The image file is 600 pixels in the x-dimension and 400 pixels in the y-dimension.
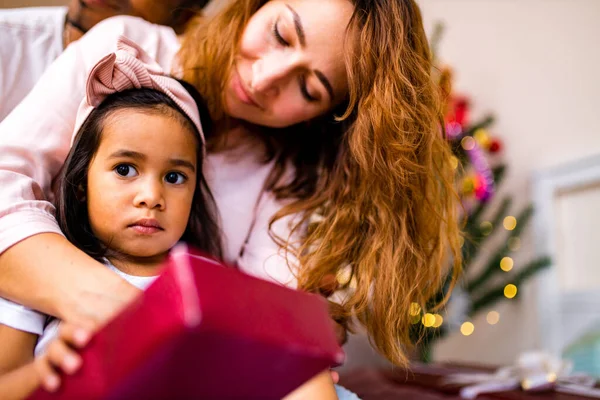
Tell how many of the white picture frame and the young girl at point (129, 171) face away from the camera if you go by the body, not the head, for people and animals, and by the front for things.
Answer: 0

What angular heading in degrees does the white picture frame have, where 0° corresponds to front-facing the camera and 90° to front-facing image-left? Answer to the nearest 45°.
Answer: approximately 45°

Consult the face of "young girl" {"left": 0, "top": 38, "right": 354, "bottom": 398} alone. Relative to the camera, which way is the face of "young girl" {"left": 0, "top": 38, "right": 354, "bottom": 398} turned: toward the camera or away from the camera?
toward the camera

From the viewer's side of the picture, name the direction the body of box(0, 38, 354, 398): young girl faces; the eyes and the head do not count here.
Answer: toward the camera

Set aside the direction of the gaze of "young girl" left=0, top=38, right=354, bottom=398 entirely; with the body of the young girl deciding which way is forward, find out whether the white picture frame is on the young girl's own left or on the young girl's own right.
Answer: on the young girl's own left

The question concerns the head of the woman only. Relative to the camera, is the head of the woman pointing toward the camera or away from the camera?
toward the camera

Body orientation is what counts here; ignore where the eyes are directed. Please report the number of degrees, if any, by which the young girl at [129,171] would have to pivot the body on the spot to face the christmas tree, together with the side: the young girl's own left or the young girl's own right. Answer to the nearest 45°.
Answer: approximately 135° to the young girl's own left

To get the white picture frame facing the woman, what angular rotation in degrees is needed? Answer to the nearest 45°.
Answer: approximately 45° to its left
